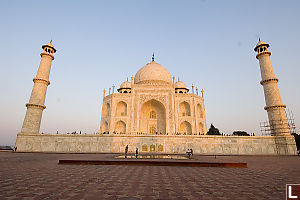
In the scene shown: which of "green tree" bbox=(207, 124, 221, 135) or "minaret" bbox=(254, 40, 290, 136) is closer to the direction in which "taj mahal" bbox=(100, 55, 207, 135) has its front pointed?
the minaret

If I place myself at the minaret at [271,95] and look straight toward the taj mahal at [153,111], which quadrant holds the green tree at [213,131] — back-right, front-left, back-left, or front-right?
front-right

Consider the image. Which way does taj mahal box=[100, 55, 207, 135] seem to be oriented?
toward the camera

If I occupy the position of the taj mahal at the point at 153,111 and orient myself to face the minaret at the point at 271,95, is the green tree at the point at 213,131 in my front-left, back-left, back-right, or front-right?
front-left

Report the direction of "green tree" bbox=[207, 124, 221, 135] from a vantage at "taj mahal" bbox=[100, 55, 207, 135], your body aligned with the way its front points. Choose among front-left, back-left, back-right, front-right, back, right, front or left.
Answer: back-left

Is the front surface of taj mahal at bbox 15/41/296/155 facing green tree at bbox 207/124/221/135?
no

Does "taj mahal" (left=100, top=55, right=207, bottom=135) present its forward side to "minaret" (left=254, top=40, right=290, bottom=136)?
no
